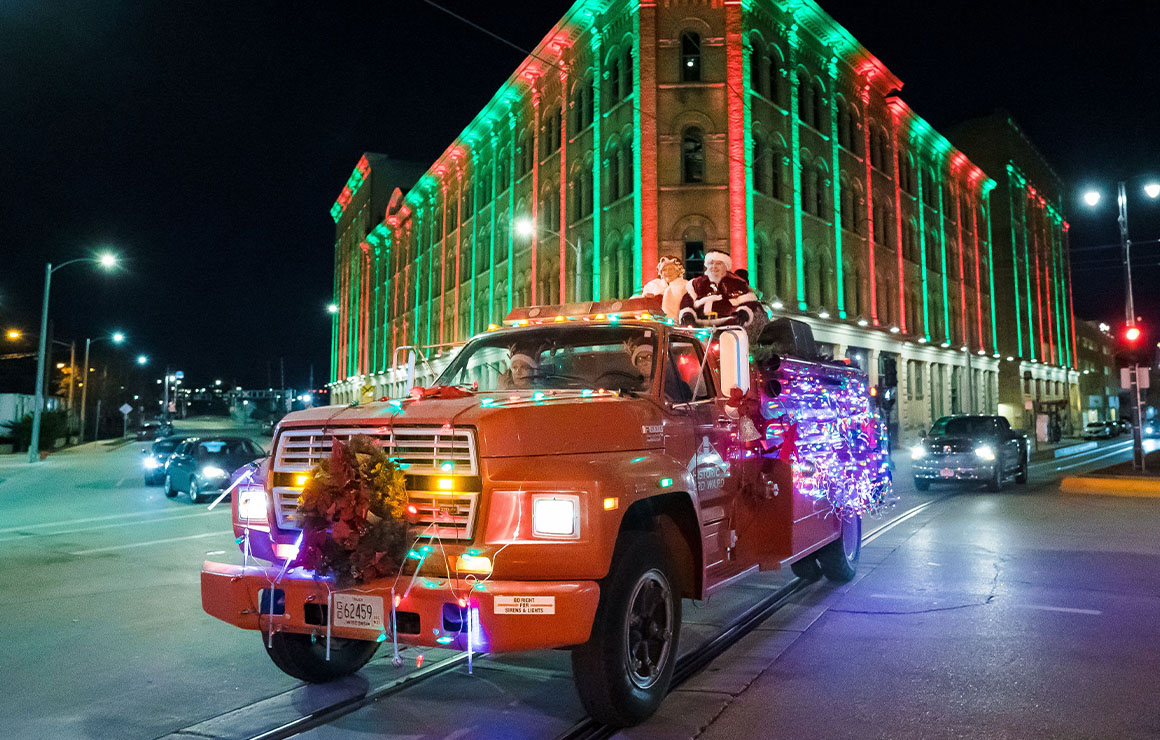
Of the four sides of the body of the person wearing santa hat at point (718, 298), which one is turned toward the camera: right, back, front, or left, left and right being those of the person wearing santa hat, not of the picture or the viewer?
front

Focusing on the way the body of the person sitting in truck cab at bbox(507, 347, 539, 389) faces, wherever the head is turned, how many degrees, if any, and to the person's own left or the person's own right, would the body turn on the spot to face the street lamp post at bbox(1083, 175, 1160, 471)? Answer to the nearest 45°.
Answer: approximately 180°

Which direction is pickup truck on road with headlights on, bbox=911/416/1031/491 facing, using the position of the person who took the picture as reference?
facing the viewer and to the left of the viewer

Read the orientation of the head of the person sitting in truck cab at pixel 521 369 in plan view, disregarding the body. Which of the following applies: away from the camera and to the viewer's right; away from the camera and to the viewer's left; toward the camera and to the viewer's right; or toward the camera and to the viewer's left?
toward the camera and to the viewer's left

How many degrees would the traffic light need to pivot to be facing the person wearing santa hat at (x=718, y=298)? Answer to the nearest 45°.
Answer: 0° — it already faces them

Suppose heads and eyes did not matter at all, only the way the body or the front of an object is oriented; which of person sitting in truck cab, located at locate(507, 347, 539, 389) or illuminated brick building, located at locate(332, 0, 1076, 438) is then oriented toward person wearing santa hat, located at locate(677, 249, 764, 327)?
the illuminated brick building

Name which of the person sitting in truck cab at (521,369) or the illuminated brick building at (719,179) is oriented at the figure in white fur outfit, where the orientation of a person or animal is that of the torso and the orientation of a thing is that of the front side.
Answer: the illuminated brick building

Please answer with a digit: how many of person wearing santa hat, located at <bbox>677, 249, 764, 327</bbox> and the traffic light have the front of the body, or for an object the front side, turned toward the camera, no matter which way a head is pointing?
2

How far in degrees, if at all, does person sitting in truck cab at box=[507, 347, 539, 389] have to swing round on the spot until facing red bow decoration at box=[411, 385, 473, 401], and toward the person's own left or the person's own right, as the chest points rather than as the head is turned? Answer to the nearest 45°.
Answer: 0° — they already face it

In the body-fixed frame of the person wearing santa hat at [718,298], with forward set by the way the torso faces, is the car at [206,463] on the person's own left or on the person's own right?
on the person's own right

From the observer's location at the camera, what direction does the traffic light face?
facing the viewer

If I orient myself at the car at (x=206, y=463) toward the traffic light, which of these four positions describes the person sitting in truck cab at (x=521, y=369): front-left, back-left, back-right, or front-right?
front-right

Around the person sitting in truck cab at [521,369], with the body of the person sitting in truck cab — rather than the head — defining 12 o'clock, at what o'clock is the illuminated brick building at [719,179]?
The illuminated brick building is roughly at 5 o'clock from the person sitting in truck cab.
